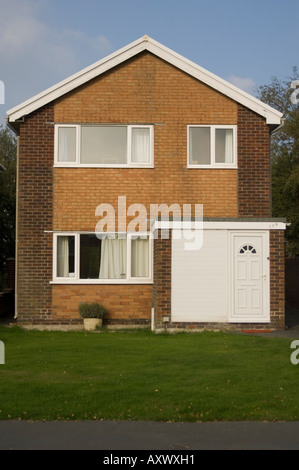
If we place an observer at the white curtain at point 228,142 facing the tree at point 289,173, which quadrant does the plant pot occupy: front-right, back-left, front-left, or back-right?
back-left

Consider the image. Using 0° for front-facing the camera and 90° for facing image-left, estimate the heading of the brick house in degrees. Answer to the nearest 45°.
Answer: approximately 0°

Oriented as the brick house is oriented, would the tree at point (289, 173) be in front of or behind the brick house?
behind
